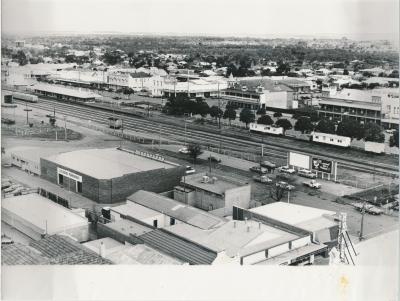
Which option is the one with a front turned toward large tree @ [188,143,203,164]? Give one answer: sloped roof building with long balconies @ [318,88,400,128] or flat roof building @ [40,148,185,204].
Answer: sloped roof building with long balconies @ [318,88,400,128]

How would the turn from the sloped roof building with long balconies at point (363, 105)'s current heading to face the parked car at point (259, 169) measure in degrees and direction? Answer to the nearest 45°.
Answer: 0° — it already faces it

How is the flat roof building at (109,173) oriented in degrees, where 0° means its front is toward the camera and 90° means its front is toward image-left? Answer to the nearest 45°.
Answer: approximately 45°

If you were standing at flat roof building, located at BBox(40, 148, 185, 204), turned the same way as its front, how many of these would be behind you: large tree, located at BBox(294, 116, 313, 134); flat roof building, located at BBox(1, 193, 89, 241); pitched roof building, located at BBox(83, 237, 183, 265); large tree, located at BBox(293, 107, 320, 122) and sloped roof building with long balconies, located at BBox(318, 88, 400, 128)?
3

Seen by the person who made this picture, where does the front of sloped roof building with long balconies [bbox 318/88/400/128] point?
facing the viewer and to the left of the viewer

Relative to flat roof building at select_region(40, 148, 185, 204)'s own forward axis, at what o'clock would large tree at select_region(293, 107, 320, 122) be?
The large tree is roughly at 6 o'clock from the flat roof building.

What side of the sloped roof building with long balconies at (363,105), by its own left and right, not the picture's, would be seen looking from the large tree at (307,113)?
right

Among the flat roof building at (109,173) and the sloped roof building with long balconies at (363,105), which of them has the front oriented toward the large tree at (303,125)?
the sloped roof building with long balconies at (363,105)

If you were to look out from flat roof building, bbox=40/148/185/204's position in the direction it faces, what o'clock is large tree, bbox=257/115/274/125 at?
The large tree is roughly at 6 o'clock from the flat roof building.

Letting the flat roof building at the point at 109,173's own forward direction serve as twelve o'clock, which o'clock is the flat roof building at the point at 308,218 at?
the flat roof building at the point at 308,218 is roughly at 9 o'clock from the flat roof building at the point at 109,173.

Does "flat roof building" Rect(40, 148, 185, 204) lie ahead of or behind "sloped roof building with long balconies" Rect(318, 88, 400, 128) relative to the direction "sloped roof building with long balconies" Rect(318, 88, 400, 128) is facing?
ahead

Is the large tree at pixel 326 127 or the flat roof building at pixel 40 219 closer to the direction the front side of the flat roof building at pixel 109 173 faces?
the flat roof building

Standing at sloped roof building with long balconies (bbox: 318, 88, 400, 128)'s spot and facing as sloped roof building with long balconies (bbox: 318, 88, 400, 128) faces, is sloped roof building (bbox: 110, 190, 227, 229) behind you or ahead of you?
ahead

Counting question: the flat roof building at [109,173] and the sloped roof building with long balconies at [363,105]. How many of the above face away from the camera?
0
